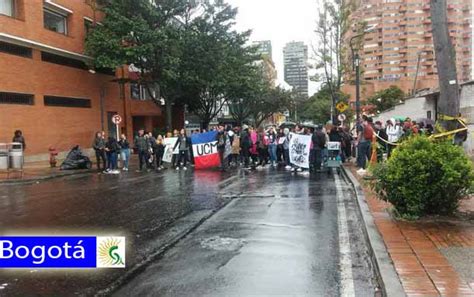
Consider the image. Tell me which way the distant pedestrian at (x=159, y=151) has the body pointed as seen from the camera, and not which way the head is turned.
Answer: toward the camera

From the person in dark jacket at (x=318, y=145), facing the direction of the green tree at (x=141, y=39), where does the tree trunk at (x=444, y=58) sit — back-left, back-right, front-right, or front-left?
back-left

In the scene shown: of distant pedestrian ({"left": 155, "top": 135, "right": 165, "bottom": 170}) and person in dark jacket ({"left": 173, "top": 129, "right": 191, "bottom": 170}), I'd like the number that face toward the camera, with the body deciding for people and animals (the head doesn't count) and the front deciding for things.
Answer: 2

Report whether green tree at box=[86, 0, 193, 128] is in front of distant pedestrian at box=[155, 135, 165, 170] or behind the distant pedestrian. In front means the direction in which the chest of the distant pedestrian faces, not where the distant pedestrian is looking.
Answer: behind

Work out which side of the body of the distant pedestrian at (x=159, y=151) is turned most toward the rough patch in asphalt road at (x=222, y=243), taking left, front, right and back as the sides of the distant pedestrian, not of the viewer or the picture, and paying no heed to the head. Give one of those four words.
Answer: front

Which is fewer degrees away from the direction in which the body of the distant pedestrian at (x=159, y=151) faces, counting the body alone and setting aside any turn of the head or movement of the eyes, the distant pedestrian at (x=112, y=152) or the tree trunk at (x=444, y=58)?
the tree trunk

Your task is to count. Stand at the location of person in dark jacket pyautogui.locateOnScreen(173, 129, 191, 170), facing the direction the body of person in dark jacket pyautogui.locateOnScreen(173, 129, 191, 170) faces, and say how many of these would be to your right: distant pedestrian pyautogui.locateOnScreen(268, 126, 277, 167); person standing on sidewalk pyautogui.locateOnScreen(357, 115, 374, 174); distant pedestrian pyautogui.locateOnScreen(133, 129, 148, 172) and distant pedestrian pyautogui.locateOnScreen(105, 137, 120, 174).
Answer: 2

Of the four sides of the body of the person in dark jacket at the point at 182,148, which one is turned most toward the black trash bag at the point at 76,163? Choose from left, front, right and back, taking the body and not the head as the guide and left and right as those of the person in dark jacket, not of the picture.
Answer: right

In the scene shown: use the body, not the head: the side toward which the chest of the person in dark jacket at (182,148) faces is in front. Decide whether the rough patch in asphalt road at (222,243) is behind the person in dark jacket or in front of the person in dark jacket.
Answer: in front

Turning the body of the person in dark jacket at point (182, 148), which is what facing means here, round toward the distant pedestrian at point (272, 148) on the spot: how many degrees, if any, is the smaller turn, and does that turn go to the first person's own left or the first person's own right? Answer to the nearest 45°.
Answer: approximately 90° to the first person's own left

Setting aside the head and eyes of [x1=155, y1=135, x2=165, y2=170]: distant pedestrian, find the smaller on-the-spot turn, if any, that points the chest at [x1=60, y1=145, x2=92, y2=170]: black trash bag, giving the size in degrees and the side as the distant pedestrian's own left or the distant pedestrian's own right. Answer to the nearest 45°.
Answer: approximately 90° to the distant pedestrian's own right

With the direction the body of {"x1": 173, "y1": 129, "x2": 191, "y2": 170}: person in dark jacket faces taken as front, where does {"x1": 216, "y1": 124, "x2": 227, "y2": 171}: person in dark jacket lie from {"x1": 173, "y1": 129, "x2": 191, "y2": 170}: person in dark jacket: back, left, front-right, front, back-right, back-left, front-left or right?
front-left

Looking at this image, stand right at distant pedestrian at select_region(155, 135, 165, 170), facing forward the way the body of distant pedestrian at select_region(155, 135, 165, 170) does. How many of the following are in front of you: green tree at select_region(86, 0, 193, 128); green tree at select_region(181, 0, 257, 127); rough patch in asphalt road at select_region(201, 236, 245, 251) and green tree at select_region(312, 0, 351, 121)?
1

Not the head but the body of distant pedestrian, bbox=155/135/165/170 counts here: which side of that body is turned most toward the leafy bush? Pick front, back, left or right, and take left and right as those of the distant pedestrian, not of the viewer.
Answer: front
